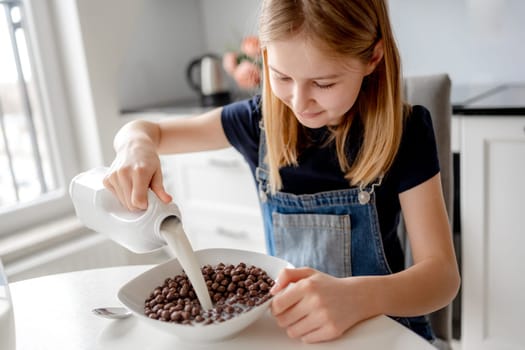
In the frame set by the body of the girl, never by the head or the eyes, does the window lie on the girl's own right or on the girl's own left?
on the girl's own right

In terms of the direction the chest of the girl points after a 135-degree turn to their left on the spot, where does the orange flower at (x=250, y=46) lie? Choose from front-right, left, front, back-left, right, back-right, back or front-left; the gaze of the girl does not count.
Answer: left

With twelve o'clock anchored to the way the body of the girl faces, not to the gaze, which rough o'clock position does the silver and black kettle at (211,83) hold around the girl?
The silver and black kettle is roughly at 4 o'clock from the girl.
